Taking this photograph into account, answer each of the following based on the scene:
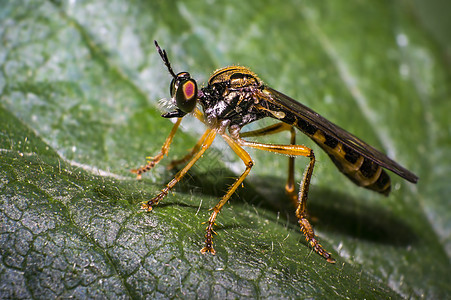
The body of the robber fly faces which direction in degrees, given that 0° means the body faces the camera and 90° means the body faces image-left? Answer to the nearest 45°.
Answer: approximately 90°

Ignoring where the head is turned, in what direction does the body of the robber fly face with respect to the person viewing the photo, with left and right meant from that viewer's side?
facing to the left of the viewer
